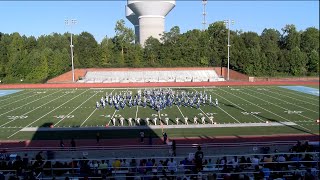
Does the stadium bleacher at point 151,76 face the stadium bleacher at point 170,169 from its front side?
yes

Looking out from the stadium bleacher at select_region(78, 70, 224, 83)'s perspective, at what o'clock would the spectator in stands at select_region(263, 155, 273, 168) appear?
The spectator in stands is roughly at 12 o'clock from the stadium bleacher.

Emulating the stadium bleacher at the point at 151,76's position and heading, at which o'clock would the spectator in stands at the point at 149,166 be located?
The spectator in stands is roughly at 12 o'clock from the stadium bleacher.

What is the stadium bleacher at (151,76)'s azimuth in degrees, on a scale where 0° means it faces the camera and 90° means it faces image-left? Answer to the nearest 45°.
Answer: approximately 0°
